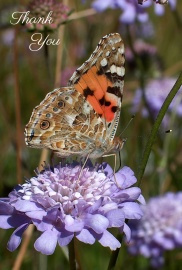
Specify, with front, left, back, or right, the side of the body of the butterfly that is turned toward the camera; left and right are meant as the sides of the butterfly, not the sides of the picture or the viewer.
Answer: right

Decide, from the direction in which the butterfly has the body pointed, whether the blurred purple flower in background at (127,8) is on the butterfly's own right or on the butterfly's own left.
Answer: on the butterfly's own left

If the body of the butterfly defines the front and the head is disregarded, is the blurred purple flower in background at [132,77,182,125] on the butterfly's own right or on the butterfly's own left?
on the butterfly's own left

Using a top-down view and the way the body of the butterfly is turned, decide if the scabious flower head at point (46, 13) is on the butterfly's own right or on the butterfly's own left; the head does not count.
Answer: on the butterfly's own left
